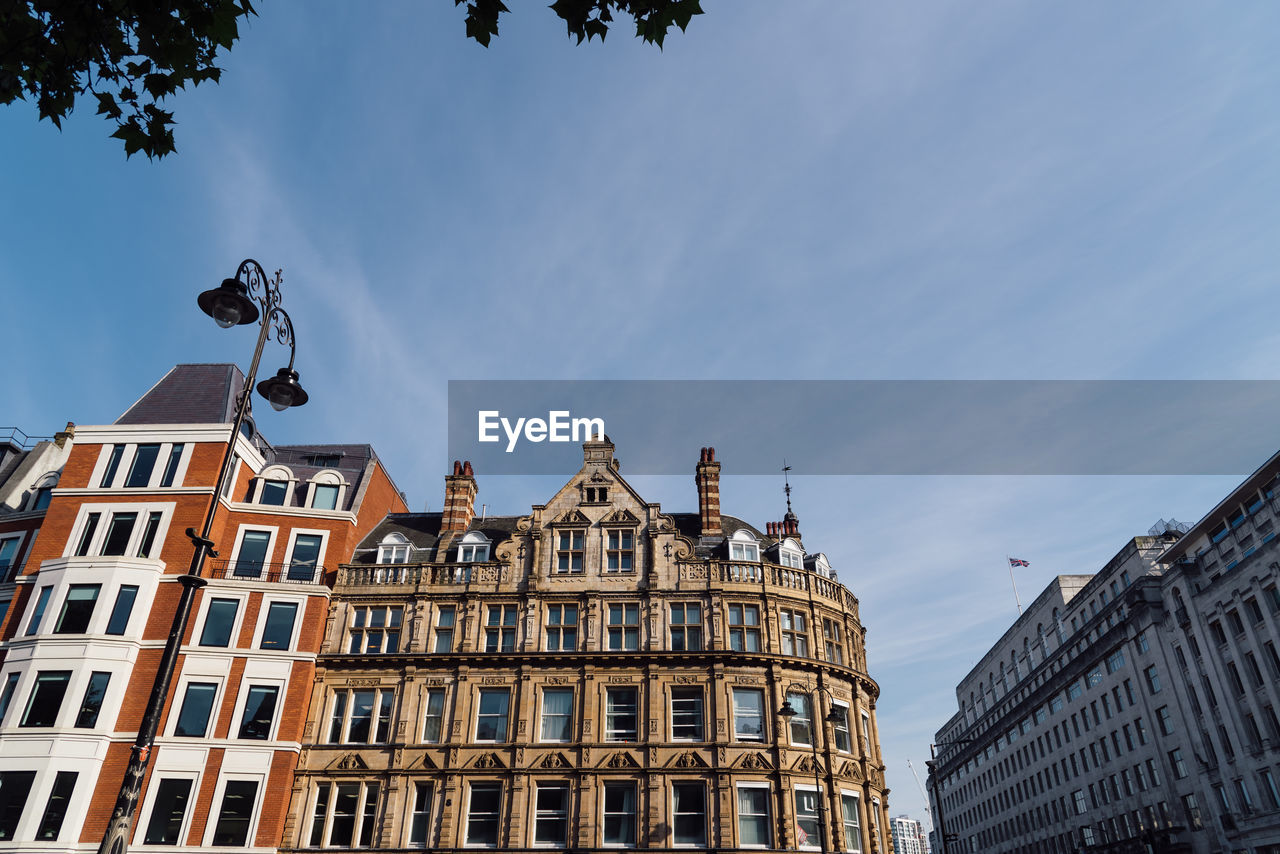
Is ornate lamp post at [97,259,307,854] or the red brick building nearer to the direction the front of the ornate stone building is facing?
the ornate lamp post

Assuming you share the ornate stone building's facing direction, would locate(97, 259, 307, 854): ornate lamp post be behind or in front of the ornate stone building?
in front

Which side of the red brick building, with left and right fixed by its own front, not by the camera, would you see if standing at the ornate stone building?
left

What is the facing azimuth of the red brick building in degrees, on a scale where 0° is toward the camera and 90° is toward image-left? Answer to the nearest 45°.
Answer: approximately 0°

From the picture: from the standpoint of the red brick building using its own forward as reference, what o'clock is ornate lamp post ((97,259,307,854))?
The ornate lamp post is roughly at 12 o'clock from the red brick building.

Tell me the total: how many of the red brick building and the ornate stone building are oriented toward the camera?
2

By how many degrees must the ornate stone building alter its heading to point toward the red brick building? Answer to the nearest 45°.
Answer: approximately 90° to its right
